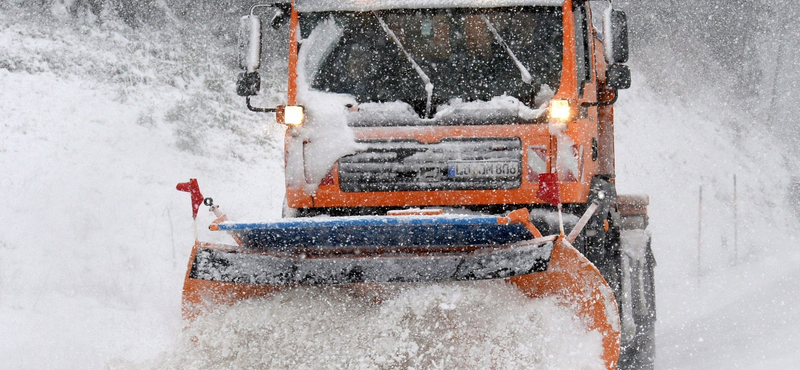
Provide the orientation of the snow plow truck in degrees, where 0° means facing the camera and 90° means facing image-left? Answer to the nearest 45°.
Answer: approximately 0°
